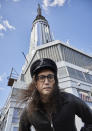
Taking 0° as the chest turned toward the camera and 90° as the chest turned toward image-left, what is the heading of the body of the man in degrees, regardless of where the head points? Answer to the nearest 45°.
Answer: approximately 0°
